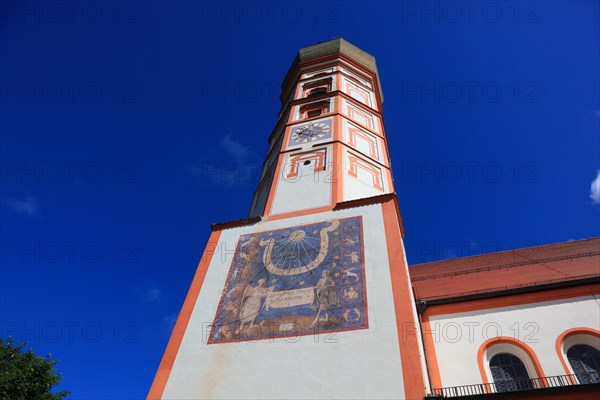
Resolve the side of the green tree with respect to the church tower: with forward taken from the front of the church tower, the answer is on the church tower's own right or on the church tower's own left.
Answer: on the church tower's own right

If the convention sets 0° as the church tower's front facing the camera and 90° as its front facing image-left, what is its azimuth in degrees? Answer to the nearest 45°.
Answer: approximately 0°
